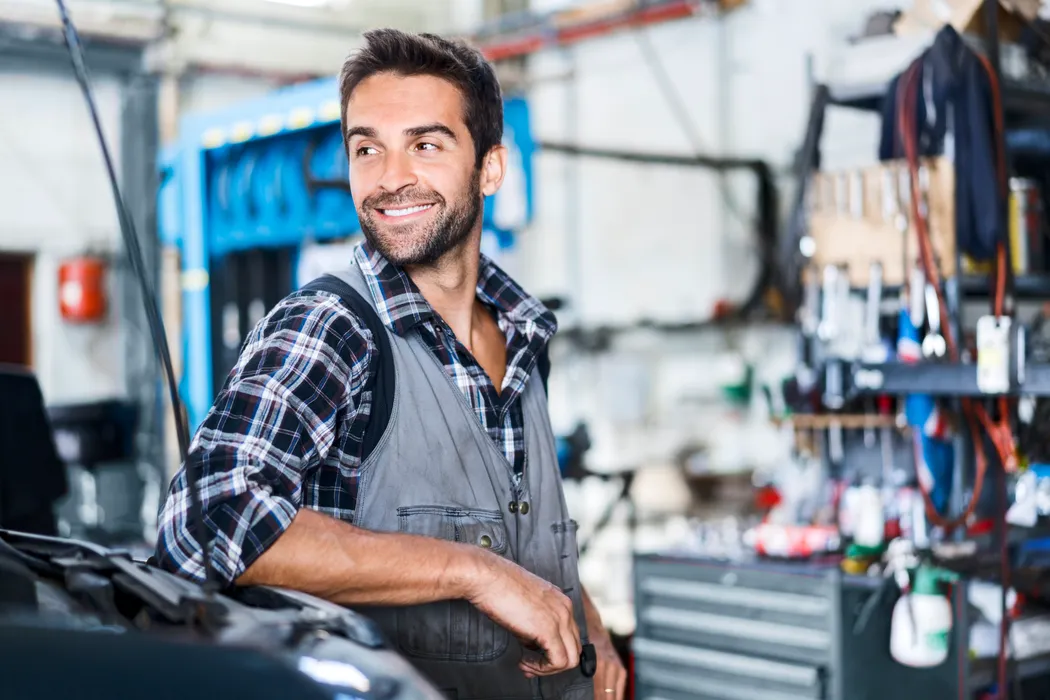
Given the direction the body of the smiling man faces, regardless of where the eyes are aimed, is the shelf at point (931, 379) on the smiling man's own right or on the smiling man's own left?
on the smiling man's own left

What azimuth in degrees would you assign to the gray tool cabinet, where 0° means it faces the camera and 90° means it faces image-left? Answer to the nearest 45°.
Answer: approximately 45°

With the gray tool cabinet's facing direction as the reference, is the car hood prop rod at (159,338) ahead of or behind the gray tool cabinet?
ahead

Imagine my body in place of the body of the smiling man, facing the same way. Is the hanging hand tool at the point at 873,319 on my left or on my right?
on my left

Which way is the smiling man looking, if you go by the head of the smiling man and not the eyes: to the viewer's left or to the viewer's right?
to the viewer's left

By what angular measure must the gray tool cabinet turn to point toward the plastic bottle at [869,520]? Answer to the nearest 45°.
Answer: approximately 90° to its left

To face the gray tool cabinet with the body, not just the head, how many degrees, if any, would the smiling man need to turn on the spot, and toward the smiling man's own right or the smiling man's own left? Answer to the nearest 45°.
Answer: approximately 90° to the smiling man's own left

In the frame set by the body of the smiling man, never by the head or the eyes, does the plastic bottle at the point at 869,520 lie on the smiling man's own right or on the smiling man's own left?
on the smiling man's own left
